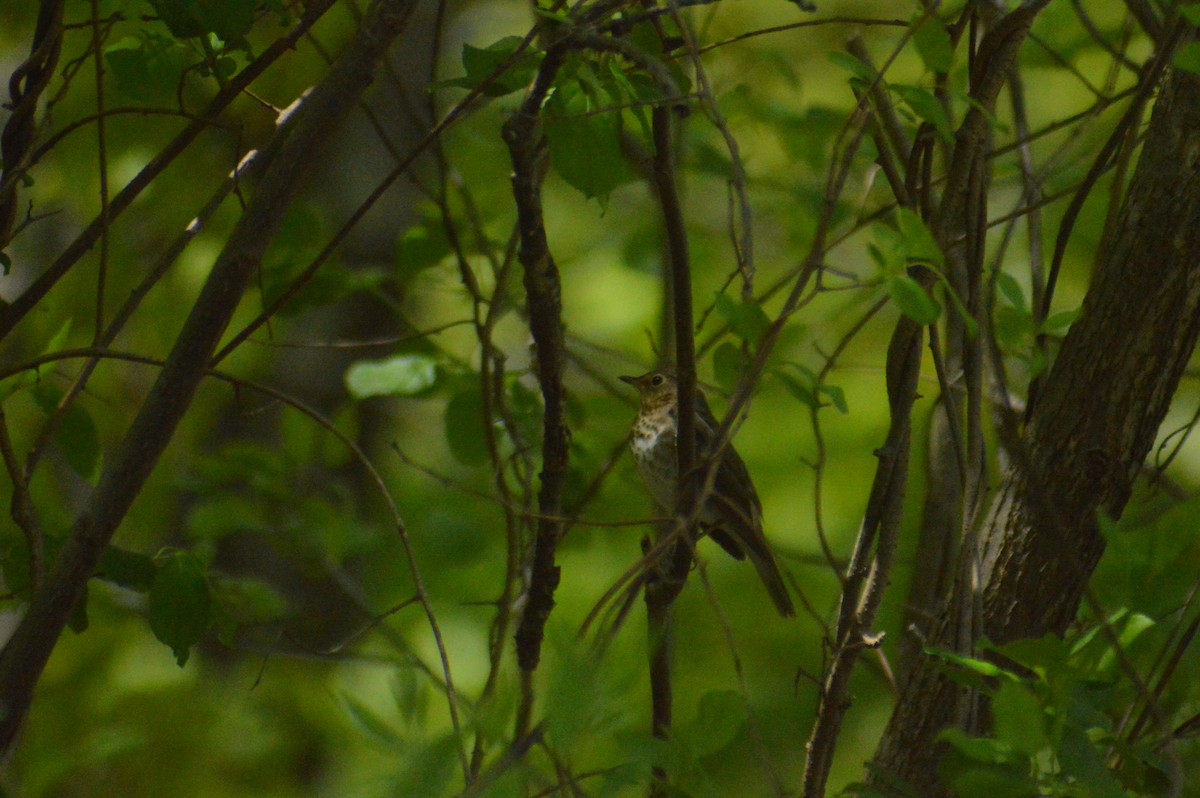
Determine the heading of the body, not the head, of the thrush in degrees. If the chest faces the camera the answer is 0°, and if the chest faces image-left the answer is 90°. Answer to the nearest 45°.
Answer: approximately 90°

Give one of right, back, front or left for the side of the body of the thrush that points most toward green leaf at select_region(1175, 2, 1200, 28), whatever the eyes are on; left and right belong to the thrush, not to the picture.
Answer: back

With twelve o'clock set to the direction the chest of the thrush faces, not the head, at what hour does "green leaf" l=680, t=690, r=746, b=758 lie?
The green leaf is roughly at 9 o'clock from the thrush.

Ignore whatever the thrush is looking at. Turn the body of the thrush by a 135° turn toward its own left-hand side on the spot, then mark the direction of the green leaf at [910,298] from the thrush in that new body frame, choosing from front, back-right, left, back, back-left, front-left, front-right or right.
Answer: front-right
